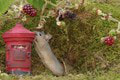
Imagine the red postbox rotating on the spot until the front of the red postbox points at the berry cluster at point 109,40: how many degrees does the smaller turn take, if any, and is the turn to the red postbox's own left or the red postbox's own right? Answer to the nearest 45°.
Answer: approximately 90° to the red postbox's own left

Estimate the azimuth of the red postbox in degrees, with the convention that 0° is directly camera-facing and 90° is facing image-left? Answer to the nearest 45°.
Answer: approximately 0°
